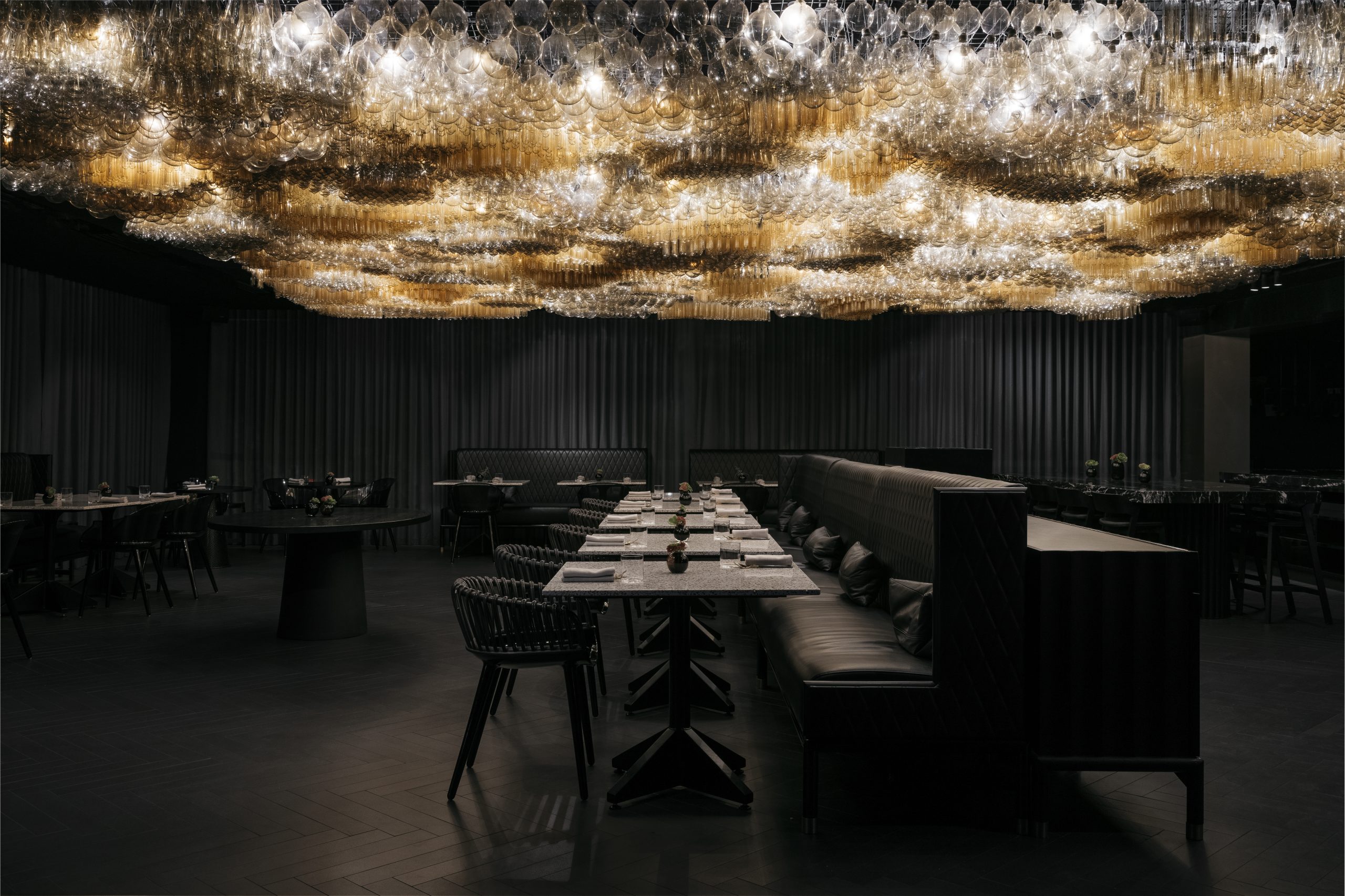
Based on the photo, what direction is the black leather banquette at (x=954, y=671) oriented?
to the viewer's left

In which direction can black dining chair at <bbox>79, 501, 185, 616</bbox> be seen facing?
to the viewer's left

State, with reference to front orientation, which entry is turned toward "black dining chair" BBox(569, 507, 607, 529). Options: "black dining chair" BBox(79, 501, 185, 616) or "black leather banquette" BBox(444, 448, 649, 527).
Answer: the black leather banquette

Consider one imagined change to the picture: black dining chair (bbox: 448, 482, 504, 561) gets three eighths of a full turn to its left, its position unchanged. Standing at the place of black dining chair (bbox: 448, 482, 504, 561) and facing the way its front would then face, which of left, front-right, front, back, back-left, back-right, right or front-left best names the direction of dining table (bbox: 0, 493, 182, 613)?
front

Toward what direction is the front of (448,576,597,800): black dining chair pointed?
to the viewer's right

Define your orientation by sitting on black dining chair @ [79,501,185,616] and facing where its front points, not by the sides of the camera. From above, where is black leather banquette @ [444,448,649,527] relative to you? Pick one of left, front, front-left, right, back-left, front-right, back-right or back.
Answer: back-right

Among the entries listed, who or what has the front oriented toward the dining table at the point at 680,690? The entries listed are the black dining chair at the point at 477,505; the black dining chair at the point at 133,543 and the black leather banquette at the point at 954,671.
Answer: the black leather banquette

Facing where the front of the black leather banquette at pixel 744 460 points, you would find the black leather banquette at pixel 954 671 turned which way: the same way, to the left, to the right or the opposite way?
to the right

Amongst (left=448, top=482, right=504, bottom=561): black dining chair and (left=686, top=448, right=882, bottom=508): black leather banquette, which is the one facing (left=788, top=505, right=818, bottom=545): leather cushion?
the black leather banquette

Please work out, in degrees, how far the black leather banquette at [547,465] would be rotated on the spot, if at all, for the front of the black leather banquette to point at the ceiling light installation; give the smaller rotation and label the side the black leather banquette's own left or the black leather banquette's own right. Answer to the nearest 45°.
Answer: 0° — it already faces it

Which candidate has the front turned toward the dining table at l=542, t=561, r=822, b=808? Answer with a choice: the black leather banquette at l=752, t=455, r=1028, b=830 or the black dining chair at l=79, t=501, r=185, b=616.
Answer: the black leather banquette

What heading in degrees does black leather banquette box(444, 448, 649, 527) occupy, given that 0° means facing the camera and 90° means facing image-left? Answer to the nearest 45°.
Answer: approximately 0°

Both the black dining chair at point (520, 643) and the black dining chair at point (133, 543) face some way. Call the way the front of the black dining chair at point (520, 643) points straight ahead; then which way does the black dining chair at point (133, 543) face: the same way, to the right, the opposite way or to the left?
the opposite way

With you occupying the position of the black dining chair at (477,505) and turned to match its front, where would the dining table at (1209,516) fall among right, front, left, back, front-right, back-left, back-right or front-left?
back-right

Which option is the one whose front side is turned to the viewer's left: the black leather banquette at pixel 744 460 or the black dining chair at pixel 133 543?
the black dining chair

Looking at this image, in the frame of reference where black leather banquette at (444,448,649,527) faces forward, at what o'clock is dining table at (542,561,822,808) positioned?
The dining table is roughly at 12 o'clock from the black leather banquette.

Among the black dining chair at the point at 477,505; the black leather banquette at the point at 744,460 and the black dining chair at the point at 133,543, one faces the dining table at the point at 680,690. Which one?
the black leather banquette
